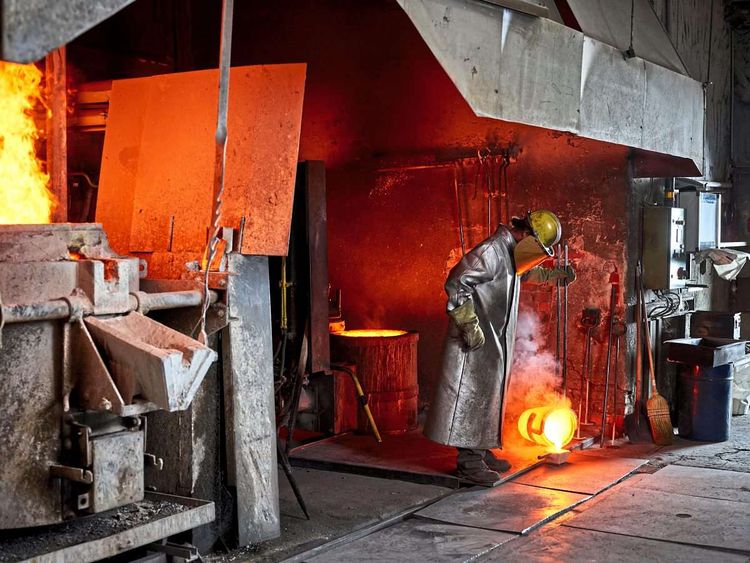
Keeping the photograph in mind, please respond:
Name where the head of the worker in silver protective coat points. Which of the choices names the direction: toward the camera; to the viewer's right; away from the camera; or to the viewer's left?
to the viewer's right

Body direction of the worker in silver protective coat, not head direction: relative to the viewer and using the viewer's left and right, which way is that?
facing to the right of the viewer

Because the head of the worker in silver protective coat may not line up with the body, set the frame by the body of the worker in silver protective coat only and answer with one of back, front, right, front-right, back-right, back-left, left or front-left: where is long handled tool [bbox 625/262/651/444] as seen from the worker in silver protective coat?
front-left

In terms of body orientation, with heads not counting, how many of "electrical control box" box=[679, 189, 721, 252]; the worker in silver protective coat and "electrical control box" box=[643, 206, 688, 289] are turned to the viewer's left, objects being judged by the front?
0

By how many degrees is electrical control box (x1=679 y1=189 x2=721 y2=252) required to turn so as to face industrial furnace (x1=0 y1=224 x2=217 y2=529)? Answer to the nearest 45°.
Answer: approximately 45° to its right

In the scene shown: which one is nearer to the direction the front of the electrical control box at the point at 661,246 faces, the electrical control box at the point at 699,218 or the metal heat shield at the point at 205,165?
the metal heat shield

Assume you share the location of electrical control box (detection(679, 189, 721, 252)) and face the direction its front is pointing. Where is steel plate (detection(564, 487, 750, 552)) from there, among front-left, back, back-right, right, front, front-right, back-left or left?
front-right

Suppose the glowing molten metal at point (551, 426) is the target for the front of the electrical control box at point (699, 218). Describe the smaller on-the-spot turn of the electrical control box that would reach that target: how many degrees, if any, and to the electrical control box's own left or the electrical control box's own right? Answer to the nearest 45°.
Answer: approximately 90° to the electrical control box's own right

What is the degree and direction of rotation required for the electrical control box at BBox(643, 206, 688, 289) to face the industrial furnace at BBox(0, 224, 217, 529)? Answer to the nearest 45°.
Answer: approximately 45° to its right

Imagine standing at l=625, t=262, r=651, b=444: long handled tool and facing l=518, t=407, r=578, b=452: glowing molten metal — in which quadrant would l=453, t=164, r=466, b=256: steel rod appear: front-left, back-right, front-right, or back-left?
front-right

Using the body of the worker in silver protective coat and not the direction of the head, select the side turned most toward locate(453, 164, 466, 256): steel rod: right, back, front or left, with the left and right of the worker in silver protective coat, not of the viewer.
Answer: left

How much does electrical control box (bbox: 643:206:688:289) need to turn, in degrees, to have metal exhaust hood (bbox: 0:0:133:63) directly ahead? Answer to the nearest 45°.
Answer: approximately 45° to its right
